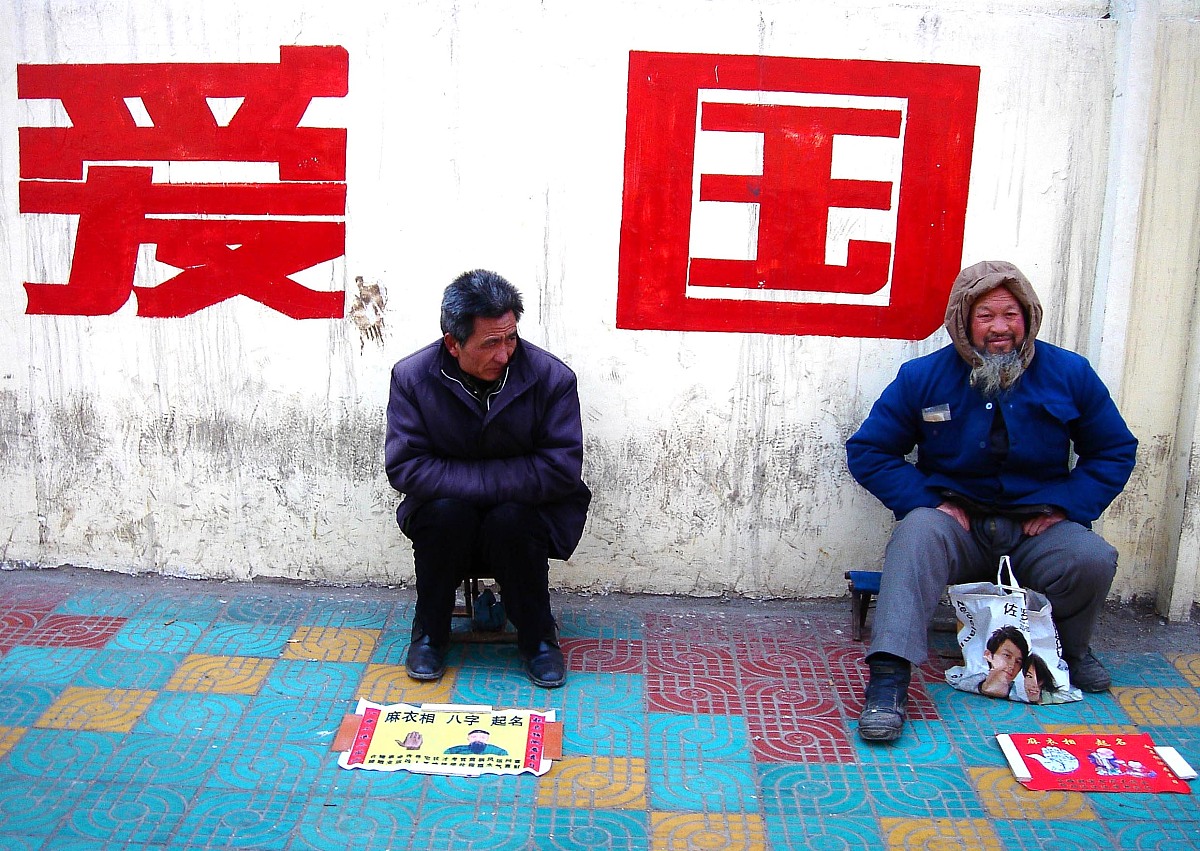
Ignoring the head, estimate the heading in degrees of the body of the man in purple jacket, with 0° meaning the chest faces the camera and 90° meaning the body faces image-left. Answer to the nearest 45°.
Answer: approximately 0°

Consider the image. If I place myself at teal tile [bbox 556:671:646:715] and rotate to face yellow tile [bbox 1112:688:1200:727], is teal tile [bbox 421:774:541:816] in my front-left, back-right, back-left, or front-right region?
back-right

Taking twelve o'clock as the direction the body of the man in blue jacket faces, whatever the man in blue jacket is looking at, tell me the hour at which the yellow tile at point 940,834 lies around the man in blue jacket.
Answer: The yellow tile is roughly at 12 o'clock from the man in blue jacket.

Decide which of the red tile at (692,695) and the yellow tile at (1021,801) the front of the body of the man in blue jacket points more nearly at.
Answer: the yellow tile

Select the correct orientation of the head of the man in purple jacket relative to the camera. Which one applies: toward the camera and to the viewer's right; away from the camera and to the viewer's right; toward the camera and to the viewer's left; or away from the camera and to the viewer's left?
toward the camera and to the viewer's right

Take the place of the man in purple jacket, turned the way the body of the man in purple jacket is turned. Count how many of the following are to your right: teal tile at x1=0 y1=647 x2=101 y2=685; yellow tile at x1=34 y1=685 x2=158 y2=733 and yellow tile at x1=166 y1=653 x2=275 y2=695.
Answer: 3

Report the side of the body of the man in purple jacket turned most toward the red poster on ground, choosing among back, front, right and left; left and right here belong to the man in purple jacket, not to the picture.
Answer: left

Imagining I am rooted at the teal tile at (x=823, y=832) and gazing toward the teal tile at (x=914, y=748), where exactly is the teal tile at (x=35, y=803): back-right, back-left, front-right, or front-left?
back-left

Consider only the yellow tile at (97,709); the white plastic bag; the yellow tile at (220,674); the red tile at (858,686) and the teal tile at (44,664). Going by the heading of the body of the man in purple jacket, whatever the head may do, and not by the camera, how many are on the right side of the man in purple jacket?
3

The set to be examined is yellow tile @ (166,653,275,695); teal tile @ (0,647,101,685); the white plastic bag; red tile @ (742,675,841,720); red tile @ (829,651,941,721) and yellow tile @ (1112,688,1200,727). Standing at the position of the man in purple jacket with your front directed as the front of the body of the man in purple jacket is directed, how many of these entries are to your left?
4

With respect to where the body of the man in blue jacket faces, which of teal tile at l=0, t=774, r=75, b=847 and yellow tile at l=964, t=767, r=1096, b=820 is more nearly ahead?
the yellow tile

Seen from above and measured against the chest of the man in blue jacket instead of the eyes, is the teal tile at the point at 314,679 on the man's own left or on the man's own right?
on the man's own right
